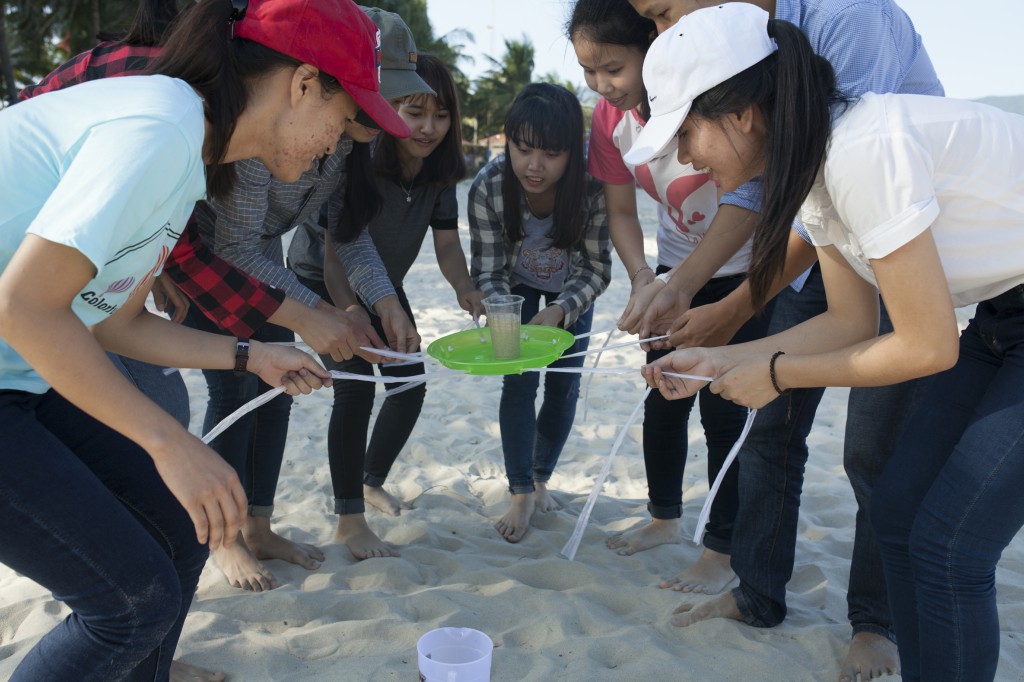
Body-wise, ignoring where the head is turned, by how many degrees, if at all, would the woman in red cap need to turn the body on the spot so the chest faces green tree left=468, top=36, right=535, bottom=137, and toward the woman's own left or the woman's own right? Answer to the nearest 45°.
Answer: approximately 90° to the woman's own left

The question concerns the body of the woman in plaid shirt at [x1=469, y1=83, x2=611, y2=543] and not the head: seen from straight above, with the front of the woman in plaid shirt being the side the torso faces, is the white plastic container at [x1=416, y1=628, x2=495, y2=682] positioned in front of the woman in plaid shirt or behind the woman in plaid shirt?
in front

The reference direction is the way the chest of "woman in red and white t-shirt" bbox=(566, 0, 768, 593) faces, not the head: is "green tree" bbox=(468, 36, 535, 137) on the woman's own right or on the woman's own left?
on the woman's own right

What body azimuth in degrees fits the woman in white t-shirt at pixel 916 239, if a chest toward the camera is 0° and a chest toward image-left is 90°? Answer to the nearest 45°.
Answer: approximately 90°

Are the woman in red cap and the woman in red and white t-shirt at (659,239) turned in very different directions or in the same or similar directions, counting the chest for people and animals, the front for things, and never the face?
very different directions

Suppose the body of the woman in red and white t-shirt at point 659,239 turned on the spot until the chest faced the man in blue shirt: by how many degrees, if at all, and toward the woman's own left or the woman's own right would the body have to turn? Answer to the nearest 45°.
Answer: approximately 90° to the woman's own left

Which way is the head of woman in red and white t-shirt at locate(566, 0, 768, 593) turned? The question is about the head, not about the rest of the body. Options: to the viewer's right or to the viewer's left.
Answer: to the viewer's left

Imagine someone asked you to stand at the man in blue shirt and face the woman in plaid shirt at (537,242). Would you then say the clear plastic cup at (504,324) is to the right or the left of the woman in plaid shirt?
left

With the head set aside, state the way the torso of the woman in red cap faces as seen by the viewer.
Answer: to the viewer's right

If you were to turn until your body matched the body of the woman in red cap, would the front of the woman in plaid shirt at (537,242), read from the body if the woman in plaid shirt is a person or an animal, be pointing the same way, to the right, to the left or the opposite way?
to the right

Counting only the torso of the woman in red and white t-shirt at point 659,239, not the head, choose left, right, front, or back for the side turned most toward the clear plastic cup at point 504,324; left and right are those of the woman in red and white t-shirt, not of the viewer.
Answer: front

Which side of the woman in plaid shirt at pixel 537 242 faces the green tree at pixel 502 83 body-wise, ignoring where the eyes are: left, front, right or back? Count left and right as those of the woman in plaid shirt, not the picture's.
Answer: back

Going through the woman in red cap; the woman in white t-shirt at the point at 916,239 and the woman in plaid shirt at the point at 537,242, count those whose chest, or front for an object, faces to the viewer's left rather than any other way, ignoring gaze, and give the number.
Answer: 1

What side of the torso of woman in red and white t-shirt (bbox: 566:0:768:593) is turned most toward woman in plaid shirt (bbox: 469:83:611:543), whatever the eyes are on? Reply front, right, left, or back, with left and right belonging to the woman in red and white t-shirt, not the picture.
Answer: right

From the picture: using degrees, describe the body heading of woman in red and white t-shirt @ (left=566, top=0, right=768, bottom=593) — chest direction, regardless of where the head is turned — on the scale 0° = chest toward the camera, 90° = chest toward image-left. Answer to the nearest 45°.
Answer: approximately 45°

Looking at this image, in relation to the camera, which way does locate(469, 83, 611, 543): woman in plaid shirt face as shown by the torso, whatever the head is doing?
toward the camera

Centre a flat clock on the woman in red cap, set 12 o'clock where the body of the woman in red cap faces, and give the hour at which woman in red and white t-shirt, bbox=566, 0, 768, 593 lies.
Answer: The woman in red and white t-shirt is roughly at 11 o'clock from the woman in red cap.

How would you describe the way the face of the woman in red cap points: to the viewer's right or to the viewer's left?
to the viewer's right
